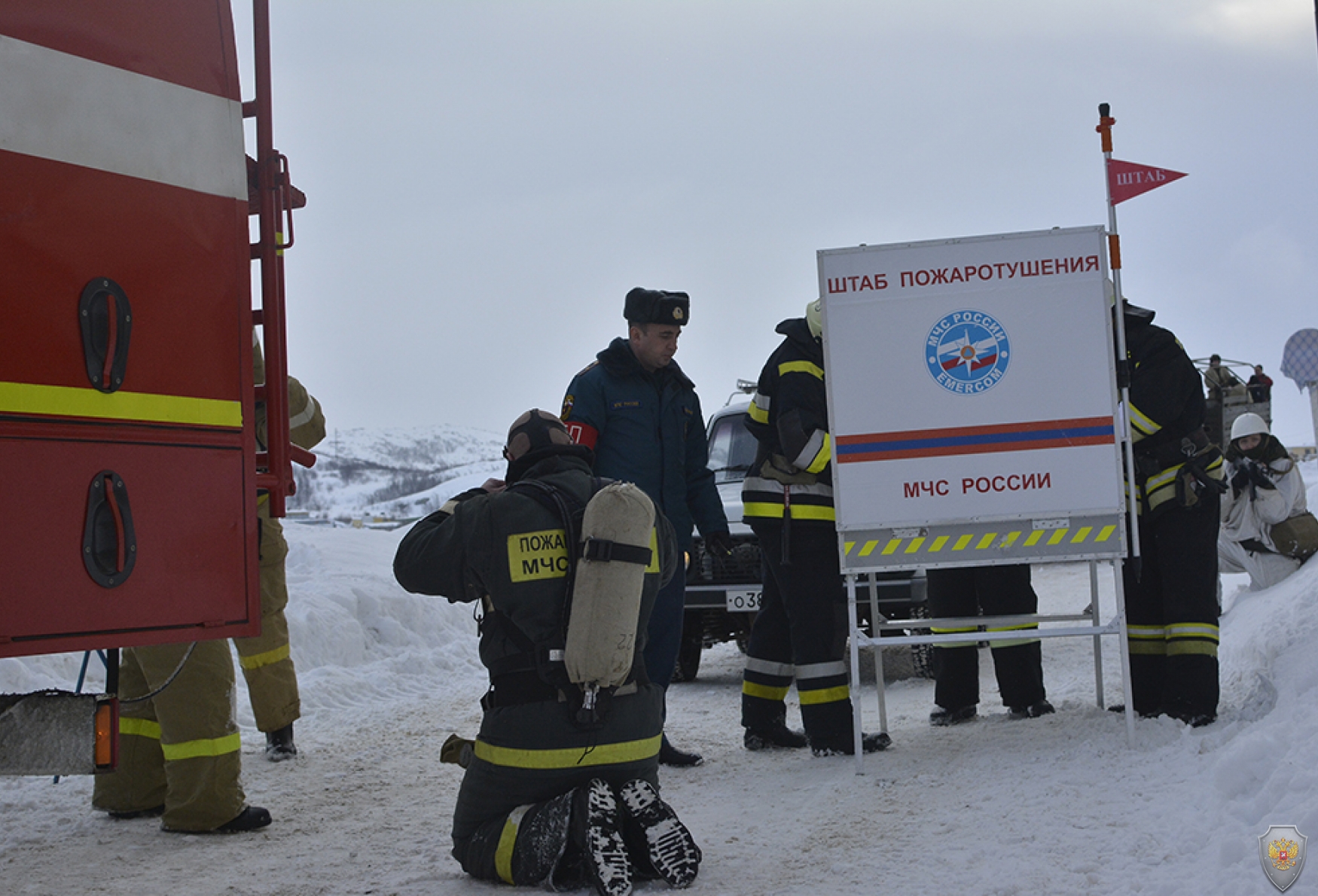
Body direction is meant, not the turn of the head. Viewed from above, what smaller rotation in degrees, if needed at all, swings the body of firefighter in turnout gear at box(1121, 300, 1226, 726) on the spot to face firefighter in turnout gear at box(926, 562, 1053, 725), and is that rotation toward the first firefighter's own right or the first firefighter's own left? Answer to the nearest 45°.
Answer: approximately 45° to the first firefighter's own right

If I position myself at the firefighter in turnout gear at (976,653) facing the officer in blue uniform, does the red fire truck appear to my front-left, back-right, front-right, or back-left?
front-left

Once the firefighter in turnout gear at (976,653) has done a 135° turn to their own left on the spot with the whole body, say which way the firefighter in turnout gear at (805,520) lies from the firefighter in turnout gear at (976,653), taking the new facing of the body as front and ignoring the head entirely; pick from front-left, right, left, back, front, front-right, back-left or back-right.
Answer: back

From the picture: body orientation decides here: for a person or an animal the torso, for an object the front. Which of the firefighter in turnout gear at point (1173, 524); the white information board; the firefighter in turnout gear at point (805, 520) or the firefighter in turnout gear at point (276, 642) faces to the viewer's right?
the firefighter in turnout gear at point (805, 520)

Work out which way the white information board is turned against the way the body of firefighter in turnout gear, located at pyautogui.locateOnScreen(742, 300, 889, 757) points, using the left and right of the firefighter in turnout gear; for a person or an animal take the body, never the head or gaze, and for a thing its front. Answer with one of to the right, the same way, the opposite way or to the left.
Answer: to the right

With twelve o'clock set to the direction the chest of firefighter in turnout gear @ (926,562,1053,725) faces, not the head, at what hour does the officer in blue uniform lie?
The officer in blue uniform is roughly at 2 o'clock from the firefighter in turnout gear.

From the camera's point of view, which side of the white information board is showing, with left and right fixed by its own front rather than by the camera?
front

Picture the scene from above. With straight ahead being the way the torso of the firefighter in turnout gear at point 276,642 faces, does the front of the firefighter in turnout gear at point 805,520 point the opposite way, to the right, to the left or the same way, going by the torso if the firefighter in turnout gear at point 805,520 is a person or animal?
to the left

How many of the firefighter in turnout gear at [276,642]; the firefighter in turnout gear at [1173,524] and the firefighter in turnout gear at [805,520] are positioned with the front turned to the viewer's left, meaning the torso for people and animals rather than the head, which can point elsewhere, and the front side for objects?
1

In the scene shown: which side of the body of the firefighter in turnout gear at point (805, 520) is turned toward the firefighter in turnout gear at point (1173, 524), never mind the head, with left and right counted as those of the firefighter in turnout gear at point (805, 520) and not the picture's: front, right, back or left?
front

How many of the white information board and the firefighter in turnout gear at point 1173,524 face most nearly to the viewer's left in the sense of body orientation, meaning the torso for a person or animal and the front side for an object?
1

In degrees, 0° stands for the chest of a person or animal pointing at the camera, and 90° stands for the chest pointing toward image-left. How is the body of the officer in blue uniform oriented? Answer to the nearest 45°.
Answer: approximately 315°
